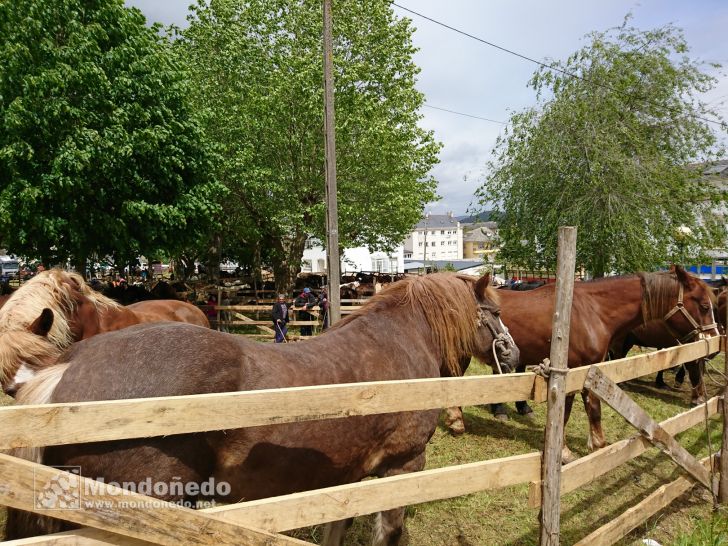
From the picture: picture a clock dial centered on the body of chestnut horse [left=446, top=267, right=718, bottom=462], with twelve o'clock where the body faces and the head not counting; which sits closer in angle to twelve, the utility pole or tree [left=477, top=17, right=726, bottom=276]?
the tree

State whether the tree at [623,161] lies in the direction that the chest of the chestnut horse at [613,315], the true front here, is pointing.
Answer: no

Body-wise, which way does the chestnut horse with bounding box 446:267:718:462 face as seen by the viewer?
to the viewer's right

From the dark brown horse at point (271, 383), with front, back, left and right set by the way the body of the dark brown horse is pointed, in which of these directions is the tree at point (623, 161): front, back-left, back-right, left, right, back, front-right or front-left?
front-left

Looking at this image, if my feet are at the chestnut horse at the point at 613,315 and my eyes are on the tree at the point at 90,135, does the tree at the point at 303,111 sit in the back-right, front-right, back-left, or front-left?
front-right

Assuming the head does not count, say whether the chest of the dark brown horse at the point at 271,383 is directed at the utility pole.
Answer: no

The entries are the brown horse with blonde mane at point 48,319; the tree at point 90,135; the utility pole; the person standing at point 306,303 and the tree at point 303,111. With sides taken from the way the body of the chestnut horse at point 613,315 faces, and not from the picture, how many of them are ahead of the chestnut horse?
0

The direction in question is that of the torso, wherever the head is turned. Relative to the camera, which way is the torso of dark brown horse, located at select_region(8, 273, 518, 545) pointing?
to the viewer's right

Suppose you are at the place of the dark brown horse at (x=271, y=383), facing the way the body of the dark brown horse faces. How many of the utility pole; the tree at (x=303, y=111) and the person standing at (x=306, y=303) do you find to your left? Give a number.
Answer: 3

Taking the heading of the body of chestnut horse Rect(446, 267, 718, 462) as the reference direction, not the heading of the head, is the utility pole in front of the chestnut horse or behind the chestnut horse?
behind

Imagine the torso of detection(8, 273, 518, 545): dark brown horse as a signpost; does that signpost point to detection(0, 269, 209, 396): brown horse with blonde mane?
no

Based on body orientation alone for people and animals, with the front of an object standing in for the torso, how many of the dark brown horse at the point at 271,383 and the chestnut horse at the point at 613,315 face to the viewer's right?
2

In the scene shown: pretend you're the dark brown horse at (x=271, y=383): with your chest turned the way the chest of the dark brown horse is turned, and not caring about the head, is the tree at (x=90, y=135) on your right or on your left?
on your left

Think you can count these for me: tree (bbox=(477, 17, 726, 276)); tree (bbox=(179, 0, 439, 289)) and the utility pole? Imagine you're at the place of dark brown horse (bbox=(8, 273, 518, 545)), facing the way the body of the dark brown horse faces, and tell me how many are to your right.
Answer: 0
